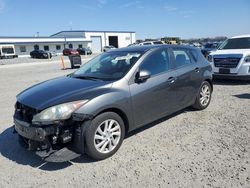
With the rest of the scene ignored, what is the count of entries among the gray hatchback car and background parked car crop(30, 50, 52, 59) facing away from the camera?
0

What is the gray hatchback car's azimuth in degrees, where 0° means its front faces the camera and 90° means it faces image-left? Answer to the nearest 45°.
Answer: approximately 45°

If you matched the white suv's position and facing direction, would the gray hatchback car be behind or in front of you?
in front

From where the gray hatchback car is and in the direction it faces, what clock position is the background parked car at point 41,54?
The background parked car is roughly at 4 o'clock from the gray hatchback car.

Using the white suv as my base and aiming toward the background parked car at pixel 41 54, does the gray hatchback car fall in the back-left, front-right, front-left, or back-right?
back-left

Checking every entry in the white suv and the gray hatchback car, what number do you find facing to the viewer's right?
0

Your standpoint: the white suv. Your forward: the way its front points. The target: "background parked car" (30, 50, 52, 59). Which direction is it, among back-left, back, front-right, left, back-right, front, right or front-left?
right

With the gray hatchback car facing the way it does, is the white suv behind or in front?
behind

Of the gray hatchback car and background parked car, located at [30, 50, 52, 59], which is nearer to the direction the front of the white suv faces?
the gray hatchback car

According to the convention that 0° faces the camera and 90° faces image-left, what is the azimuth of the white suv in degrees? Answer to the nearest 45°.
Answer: approximately 45°
